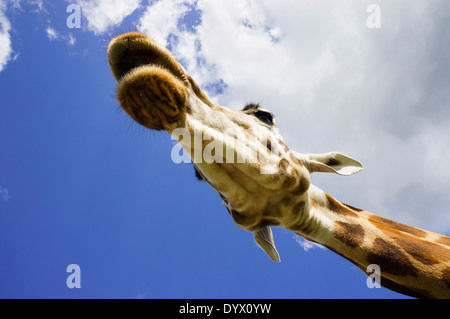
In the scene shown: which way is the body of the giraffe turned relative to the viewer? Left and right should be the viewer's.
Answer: facing the viewer and to the left of the viewer
